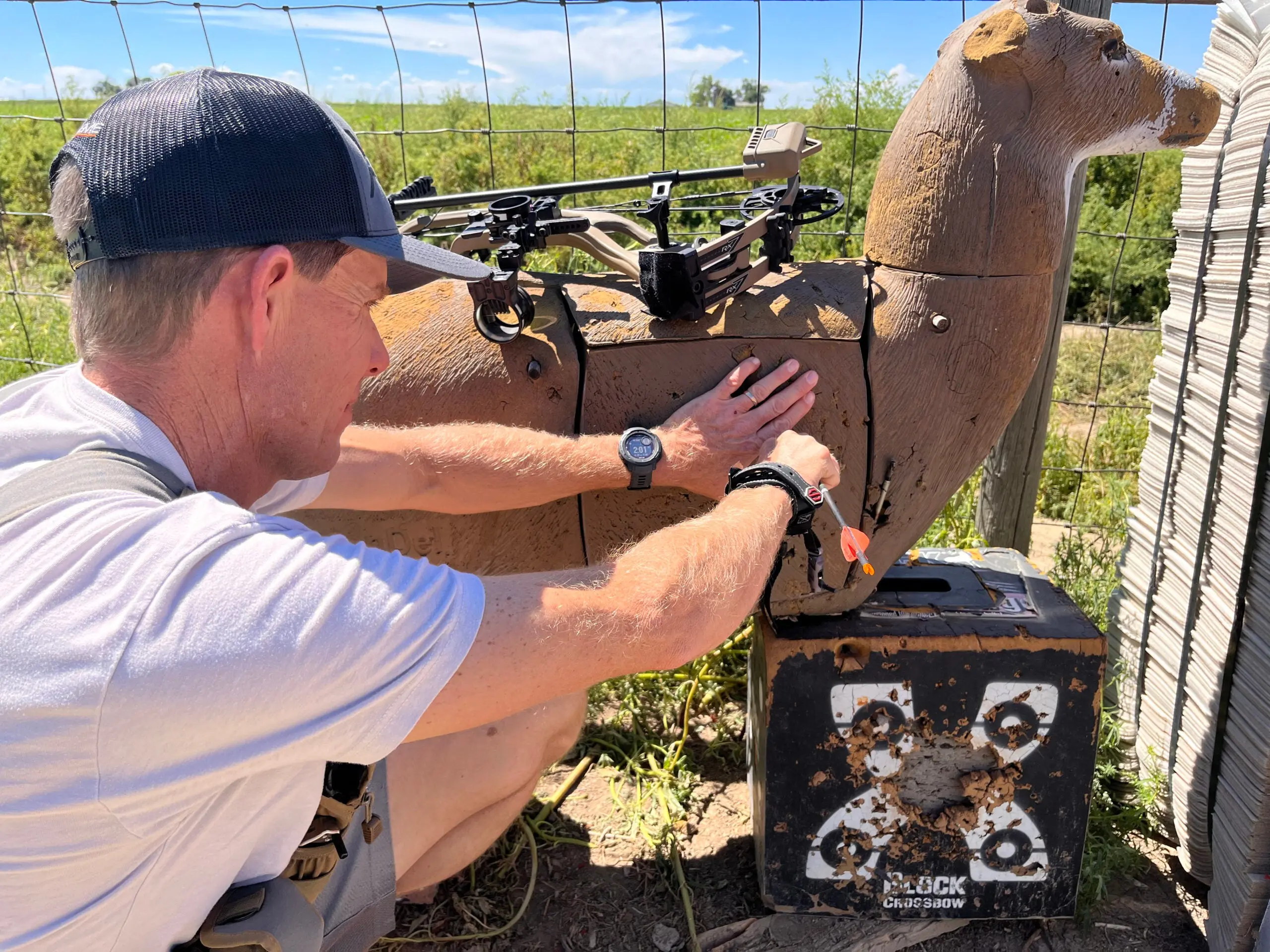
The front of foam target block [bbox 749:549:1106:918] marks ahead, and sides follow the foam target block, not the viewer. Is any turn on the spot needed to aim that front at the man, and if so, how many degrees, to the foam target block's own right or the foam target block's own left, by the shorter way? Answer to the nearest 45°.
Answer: approximately 45° to the foam target block's own right

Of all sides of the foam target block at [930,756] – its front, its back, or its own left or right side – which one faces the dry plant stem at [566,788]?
right

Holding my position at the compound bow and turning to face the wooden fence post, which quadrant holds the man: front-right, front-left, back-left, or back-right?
back-right

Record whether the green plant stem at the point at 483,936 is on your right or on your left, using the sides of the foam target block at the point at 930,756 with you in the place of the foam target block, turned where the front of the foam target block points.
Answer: on your right

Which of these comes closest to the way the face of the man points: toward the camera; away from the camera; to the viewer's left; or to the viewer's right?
to the viewer's right

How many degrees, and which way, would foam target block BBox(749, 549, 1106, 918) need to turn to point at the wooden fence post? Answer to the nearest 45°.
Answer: approximately 180°
